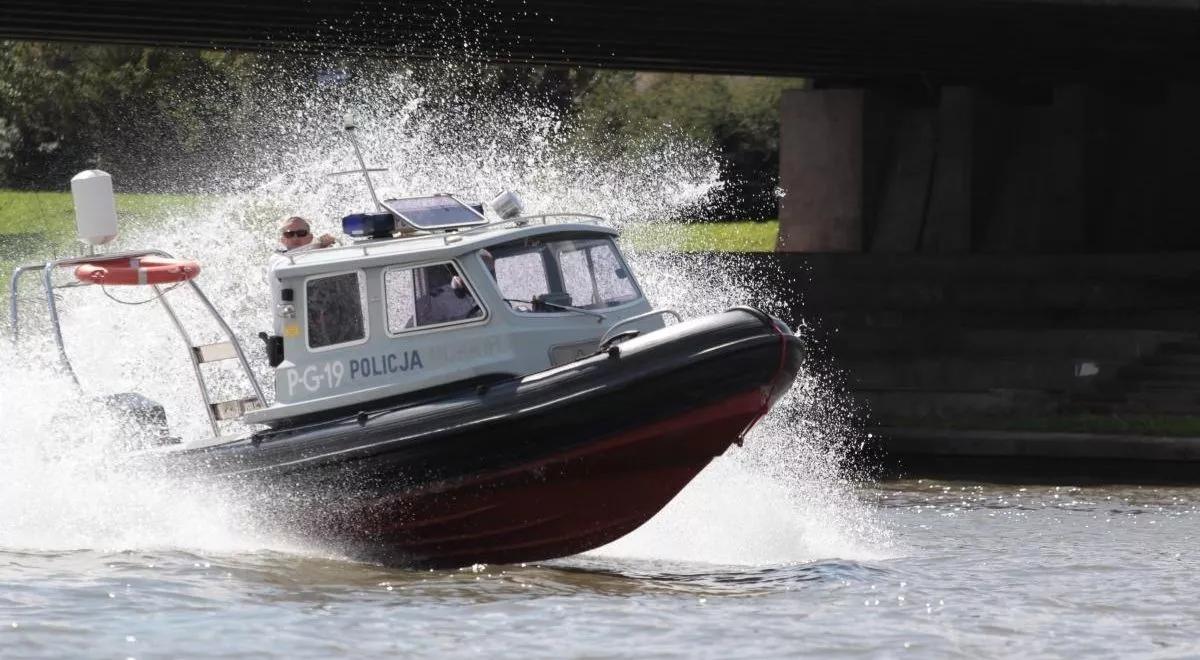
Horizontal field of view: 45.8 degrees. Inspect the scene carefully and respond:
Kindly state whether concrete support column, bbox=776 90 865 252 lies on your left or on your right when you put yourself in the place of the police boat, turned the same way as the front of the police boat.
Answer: on your left

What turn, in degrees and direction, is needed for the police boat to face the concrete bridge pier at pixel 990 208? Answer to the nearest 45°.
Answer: approximately 90° to its left

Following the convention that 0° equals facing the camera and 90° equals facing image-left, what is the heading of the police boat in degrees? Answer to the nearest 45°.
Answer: approximately 315°
